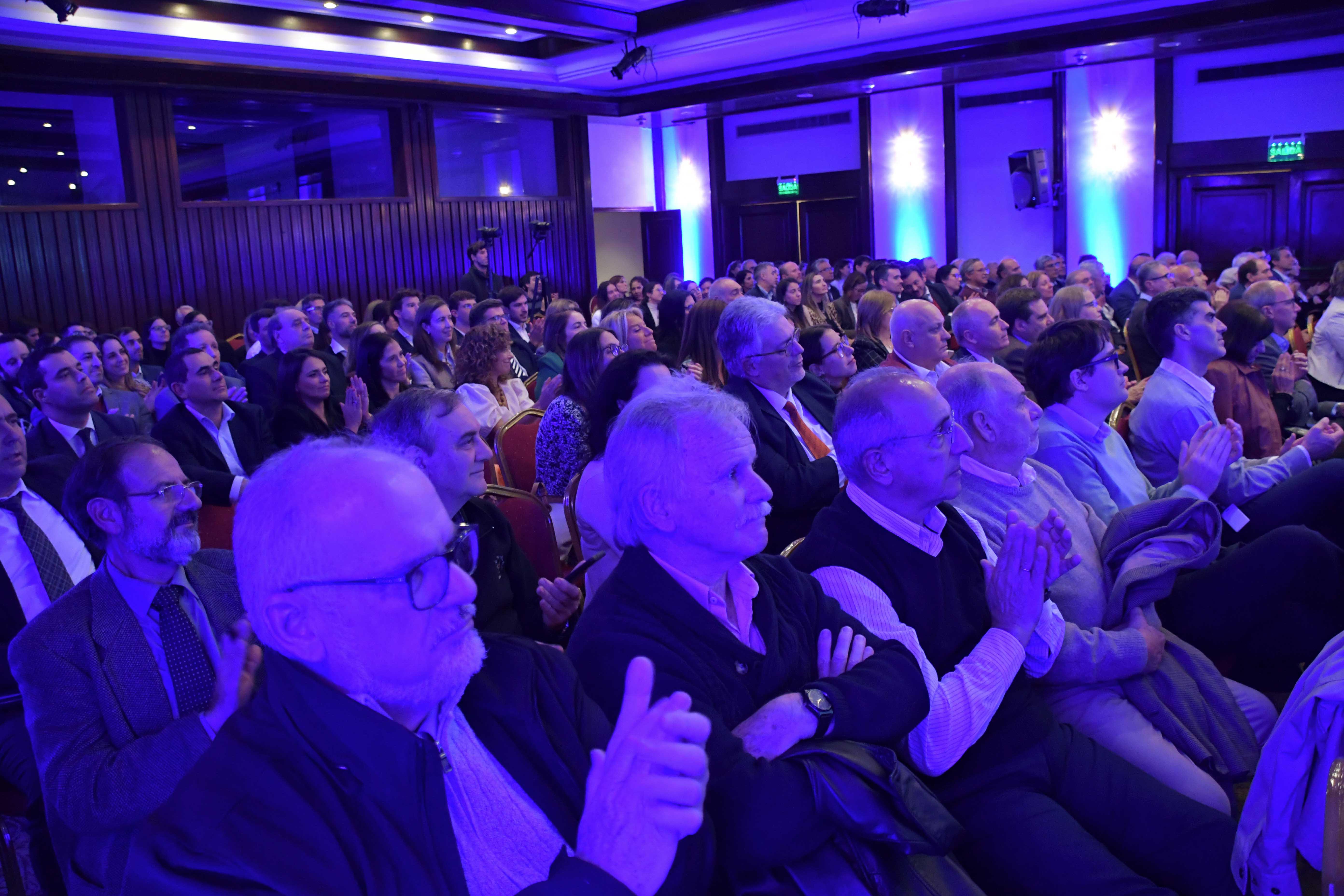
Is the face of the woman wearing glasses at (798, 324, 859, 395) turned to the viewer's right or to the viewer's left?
to the viewer's right

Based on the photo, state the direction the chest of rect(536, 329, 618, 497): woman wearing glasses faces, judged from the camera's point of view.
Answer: to the viewer's right

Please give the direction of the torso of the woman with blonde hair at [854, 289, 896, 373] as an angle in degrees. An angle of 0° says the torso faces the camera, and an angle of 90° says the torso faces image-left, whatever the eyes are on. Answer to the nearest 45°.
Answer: approximately 270°

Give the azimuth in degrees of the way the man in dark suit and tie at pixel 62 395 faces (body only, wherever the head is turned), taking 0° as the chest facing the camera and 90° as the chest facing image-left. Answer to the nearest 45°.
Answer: approximately 315°

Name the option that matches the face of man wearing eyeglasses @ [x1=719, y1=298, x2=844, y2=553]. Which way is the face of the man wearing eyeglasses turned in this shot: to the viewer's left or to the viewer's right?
to the viewer's right

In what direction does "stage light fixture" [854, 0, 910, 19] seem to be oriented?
to the viewer's right

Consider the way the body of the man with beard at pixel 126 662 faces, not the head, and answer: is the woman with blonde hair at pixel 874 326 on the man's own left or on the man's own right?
on the man's own left

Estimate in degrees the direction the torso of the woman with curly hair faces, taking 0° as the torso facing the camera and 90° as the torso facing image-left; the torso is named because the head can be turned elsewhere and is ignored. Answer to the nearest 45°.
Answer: approximately 315°

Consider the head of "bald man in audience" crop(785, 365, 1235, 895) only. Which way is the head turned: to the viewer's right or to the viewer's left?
to the viewer's right

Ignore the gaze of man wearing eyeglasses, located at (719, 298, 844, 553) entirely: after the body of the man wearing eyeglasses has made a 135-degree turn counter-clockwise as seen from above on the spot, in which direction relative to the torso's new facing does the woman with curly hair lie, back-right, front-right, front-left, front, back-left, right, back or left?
front-left

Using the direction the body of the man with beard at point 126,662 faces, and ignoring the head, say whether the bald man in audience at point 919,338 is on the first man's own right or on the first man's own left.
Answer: on the first man's own left
